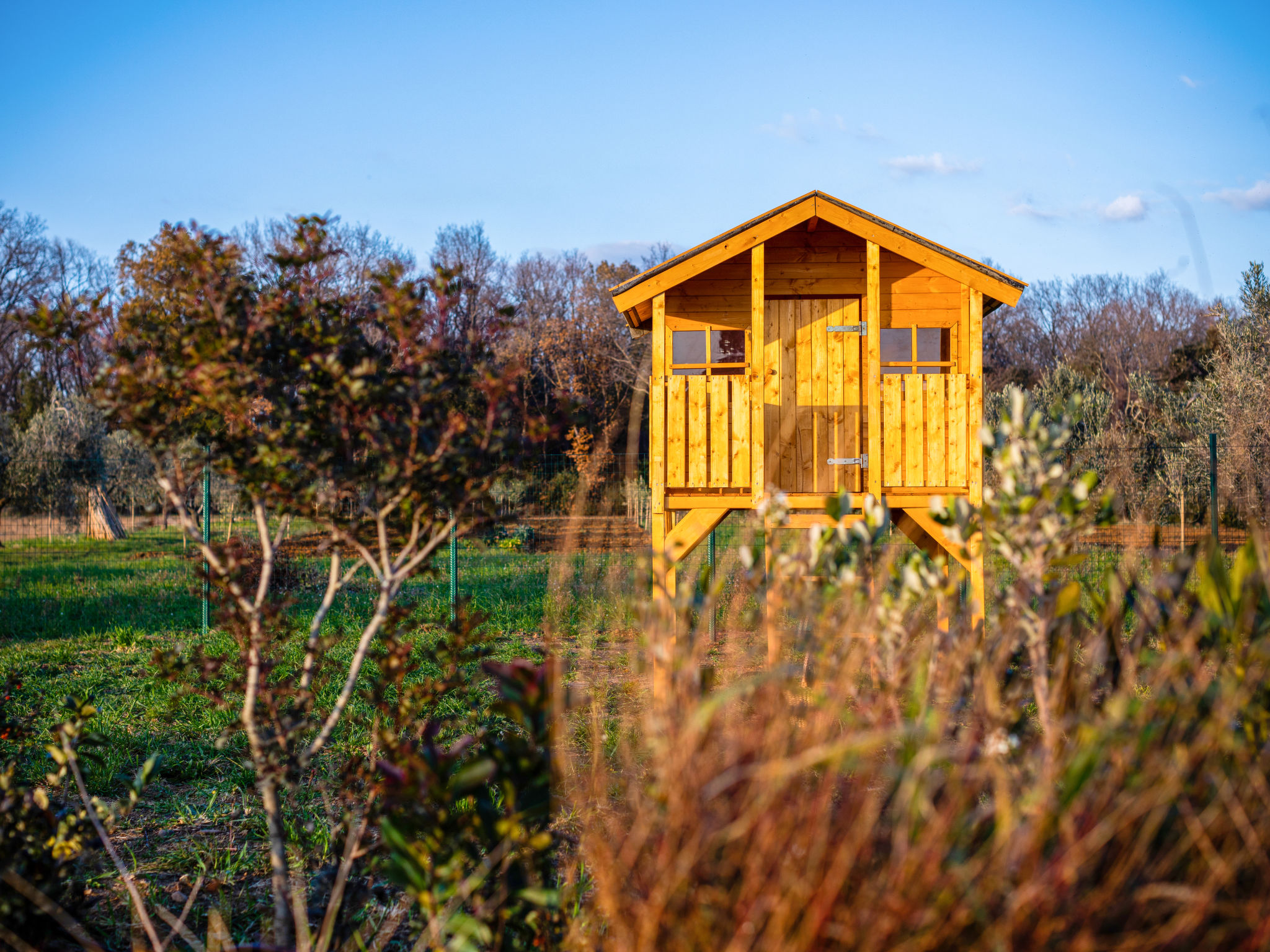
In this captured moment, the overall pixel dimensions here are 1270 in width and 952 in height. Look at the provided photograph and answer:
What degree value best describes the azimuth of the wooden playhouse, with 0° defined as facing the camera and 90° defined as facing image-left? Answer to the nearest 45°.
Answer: approximately 0°
